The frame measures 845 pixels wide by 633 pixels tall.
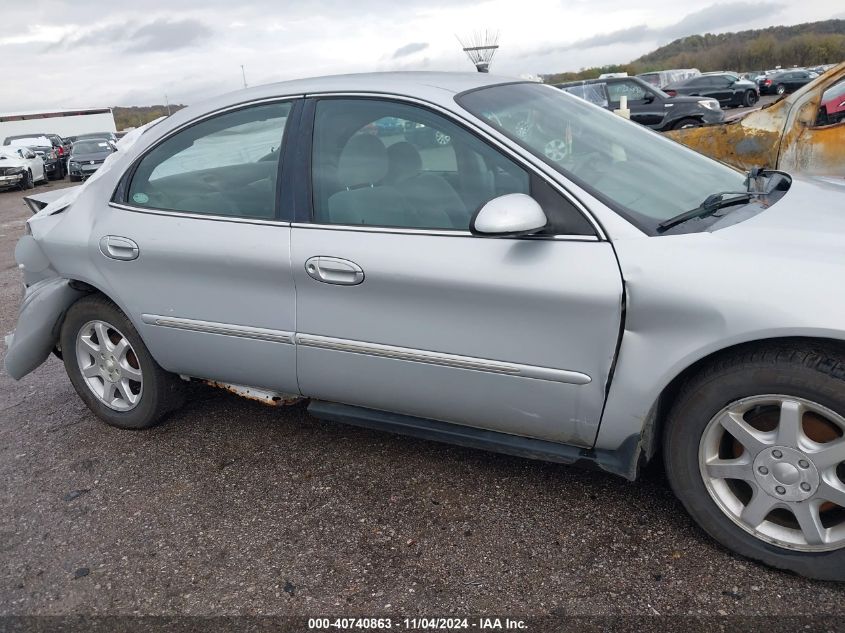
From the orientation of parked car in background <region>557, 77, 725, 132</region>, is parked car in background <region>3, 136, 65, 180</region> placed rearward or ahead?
rearward

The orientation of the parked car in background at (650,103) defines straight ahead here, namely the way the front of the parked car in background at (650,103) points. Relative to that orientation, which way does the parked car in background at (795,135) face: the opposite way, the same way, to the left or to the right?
the opposite way

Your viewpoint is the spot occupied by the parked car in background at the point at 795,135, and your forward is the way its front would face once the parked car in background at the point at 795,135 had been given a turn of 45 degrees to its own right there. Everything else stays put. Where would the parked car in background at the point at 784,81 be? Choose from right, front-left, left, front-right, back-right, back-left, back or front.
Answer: front-right

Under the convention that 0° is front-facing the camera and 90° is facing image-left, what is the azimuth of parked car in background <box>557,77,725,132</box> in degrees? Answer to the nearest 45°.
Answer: approximately 270°

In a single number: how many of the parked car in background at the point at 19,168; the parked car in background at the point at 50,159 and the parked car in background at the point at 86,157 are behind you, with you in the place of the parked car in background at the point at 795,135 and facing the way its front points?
0

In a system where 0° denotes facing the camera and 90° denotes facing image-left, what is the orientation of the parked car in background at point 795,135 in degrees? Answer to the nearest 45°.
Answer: approximately 90°

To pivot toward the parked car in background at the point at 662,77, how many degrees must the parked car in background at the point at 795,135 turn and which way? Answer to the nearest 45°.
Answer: approximately 90° to its right

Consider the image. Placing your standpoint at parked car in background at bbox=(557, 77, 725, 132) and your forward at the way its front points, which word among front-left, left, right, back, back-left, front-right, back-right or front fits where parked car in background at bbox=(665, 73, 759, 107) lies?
left

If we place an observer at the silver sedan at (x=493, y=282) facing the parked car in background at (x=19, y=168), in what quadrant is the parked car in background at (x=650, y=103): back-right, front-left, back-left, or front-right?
front-right

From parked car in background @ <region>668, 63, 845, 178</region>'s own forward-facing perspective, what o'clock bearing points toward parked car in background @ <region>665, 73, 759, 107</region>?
parked car in background @ <region>665, 73, 759, 107</region> is roughly at 3 o'clock from parked car in background @ <region>668, 63, 845, 178</region>.

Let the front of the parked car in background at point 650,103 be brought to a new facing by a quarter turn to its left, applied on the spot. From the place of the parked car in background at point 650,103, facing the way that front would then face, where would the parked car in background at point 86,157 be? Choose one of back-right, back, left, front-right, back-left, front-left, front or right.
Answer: left

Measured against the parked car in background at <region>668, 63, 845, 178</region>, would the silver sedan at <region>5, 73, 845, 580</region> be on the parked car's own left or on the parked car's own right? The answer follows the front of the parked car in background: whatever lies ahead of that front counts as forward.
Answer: on the parked car's own left

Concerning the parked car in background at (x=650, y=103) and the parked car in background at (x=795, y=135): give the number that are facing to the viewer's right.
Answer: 1

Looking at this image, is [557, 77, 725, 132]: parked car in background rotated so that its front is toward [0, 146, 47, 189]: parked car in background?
no
